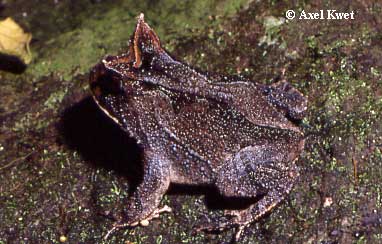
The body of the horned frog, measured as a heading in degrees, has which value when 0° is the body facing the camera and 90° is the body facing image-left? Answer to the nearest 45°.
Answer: approximately 90°

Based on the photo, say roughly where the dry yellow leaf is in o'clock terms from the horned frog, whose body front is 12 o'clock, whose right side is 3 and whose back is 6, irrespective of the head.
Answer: The dry yellow leaf is roughly at 1 o'clock from the horned frog.
